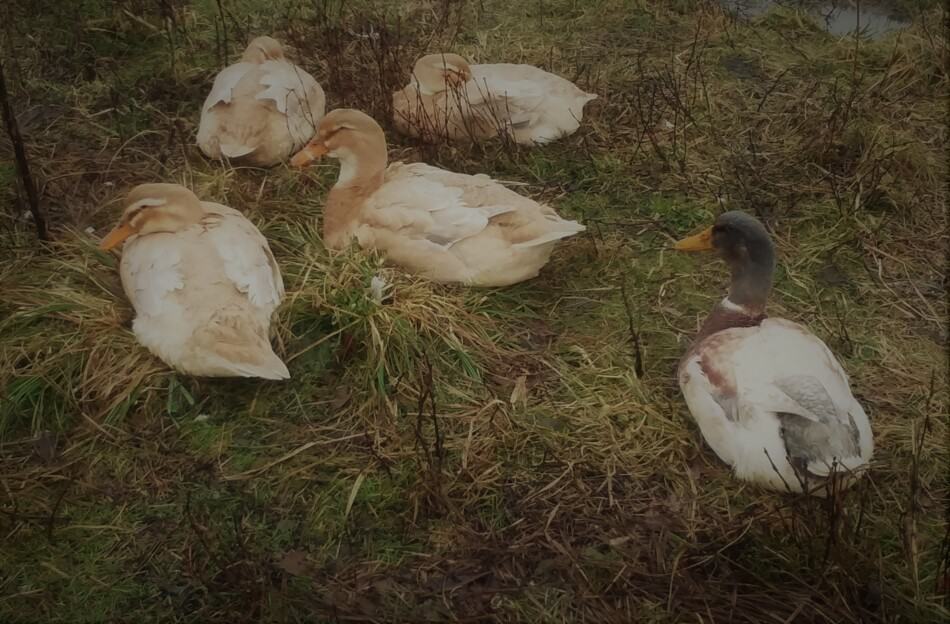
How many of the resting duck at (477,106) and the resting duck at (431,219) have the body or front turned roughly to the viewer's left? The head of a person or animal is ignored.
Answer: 2

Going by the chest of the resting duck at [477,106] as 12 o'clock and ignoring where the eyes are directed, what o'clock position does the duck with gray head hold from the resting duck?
The duck with gray head is roughly at 8 o'clock from the resting duck.

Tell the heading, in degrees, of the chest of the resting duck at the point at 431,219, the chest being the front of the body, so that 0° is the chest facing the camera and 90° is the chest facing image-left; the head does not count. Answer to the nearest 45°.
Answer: approximately 90°

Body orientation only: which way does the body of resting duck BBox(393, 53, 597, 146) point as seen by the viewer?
to the viewer's left

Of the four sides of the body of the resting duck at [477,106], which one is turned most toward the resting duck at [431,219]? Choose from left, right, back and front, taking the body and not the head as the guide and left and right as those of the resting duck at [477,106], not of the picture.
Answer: left

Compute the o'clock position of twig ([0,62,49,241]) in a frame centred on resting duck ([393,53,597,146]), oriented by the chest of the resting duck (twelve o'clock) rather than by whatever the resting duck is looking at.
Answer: The twig is roughly at 11 o'clock from the resting duck.

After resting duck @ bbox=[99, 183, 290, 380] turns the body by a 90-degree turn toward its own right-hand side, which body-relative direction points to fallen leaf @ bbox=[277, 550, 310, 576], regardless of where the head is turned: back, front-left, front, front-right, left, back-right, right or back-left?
back-right

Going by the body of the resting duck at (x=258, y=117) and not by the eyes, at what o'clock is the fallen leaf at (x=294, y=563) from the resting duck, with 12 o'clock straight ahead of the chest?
The fallen leaf is roughly at 6 o'clock from the resting duck.

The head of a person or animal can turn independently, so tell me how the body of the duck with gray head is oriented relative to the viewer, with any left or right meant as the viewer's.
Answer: facing away from the viewer and to the left of the viewer

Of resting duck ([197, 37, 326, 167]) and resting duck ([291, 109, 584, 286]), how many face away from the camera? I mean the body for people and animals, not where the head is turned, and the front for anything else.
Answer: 1

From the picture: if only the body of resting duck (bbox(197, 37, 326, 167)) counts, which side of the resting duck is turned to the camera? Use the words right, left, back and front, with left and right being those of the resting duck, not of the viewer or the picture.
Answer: back

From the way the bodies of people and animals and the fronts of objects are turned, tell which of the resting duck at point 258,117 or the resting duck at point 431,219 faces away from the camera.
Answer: the resting duck at point 258,117

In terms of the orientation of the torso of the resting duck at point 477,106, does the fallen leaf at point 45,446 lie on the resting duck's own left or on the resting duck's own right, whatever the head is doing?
on the resting duck's own left
